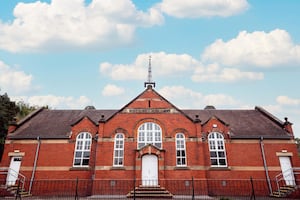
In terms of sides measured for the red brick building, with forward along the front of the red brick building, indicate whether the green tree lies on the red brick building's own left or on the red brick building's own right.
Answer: on the red brick building's own right

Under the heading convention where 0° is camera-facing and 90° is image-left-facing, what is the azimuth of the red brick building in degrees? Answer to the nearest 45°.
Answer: approximately 0°

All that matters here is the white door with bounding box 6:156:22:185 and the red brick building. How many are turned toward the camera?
2

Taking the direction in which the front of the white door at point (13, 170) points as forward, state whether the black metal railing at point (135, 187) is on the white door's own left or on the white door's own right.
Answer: on the white door's own left

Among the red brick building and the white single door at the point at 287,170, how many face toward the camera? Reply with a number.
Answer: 2

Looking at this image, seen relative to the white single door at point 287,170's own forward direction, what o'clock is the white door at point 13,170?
the white door at point 13,170 is roughly at 2 o'clock from the white single door at point 287,170.

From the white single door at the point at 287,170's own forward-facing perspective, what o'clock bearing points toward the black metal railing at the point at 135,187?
The black metal railing is roughly at 2 o'clock from the white single door.

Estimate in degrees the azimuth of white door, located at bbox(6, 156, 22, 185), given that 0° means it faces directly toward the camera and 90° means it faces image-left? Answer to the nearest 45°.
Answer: approximately 0°
